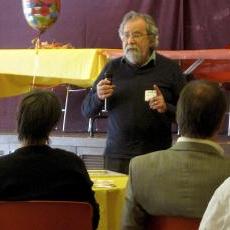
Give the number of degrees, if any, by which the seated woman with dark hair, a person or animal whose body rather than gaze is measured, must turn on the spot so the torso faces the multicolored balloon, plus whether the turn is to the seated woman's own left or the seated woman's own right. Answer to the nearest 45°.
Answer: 0° — they already face it

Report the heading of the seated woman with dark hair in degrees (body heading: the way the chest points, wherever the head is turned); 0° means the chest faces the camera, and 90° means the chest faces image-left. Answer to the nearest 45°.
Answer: approximately 180°

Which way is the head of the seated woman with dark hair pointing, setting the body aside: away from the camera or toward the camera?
away from the camera

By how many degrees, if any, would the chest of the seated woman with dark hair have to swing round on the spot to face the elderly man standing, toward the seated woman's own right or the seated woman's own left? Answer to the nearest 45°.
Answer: approximately 45° to the seated woman's own right
